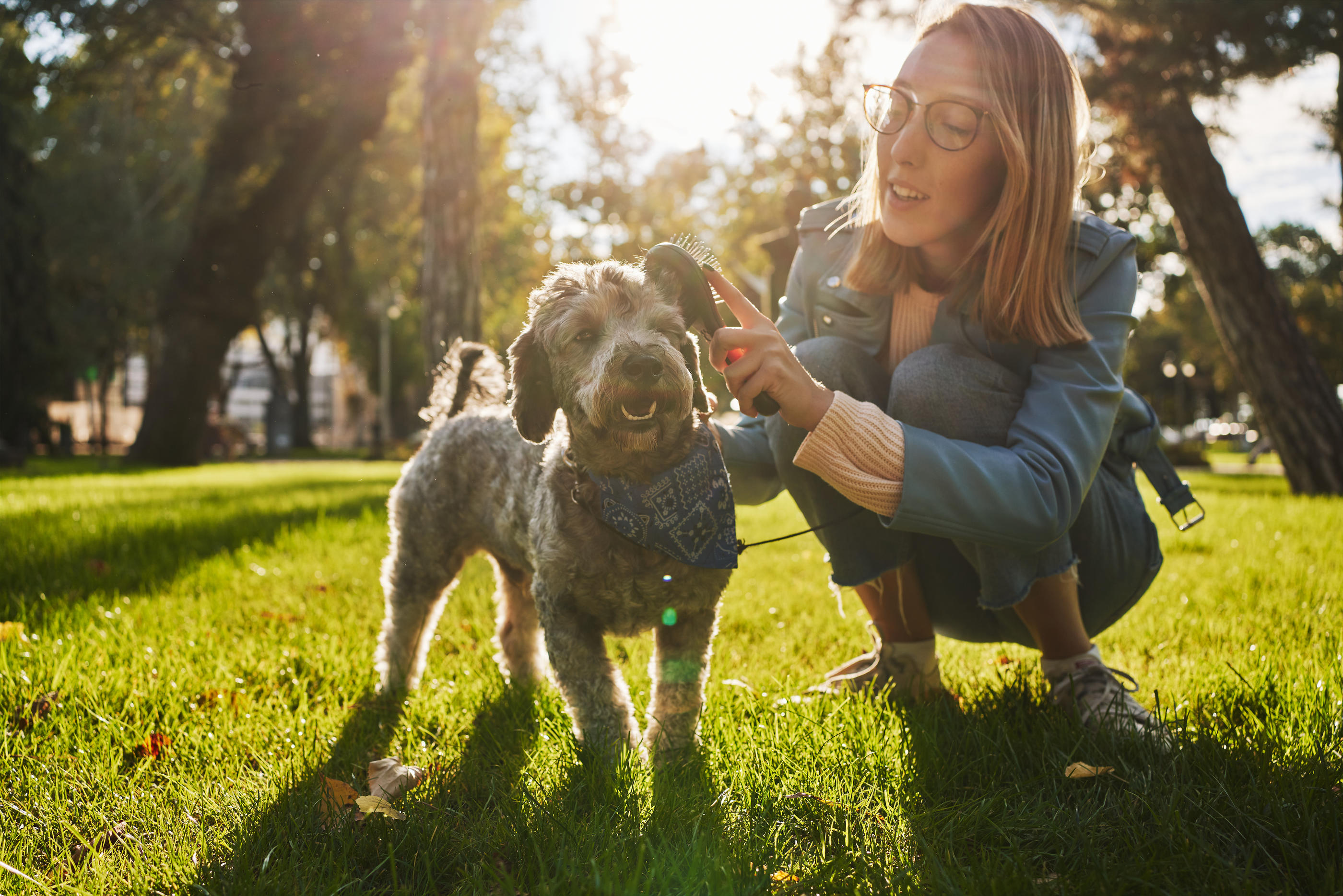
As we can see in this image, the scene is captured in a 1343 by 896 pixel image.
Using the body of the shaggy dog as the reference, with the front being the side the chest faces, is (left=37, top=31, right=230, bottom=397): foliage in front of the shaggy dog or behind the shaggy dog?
behind

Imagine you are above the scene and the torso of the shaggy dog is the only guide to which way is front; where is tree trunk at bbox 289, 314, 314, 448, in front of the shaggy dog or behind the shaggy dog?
behind

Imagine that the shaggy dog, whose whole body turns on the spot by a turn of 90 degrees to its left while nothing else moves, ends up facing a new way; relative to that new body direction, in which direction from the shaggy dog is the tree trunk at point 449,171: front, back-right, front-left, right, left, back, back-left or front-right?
front-left

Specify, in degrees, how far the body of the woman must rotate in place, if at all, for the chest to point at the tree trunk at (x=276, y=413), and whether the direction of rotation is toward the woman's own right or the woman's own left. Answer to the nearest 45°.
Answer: approximately 90° to the woman's own right

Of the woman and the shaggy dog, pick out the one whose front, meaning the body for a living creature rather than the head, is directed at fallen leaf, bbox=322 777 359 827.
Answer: the woman

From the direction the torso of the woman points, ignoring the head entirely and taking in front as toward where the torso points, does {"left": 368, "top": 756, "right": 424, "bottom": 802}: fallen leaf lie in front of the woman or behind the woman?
in front

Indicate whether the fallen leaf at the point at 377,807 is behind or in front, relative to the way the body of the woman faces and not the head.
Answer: in front

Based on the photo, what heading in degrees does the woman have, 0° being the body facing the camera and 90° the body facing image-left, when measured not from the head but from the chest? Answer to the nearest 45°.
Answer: approximately 45°

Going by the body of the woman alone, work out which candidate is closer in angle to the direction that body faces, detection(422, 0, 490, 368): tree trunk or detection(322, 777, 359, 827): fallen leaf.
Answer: the fallen leaf

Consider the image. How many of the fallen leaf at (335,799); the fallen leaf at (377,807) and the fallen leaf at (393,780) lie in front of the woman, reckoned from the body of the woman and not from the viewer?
3

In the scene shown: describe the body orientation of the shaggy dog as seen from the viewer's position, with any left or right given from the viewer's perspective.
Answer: facing the viewer and to the right of the viewer

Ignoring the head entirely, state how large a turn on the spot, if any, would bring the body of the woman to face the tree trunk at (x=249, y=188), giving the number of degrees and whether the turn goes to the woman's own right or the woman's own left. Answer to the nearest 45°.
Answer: approximately 90° to the woman's own right

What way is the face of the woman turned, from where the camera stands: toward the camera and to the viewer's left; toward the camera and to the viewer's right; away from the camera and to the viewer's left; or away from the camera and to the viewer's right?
toward the camera and to the viewer's left

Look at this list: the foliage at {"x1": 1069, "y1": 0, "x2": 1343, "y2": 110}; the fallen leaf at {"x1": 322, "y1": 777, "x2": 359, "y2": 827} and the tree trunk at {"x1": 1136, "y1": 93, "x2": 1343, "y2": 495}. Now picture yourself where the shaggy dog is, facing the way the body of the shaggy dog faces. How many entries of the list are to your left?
2

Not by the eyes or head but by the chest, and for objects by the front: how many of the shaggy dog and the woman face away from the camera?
0

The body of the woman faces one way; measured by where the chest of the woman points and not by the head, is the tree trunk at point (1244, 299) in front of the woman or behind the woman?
behind
